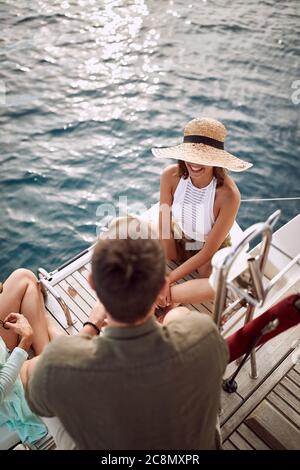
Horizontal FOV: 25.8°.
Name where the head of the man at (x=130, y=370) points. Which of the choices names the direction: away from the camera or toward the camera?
away from the camera

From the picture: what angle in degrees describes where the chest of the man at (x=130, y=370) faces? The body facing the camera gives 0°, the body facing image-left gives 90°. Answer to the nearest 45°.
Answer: approximately 180°

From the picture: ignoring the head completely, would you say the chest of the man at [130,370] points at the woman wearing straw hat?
yes

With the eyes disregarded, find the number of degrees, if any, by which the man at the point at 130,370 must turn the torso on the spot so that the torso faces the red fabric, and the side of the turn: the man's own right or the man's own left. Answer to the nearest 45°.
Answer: approximately 45° to the man's own right
